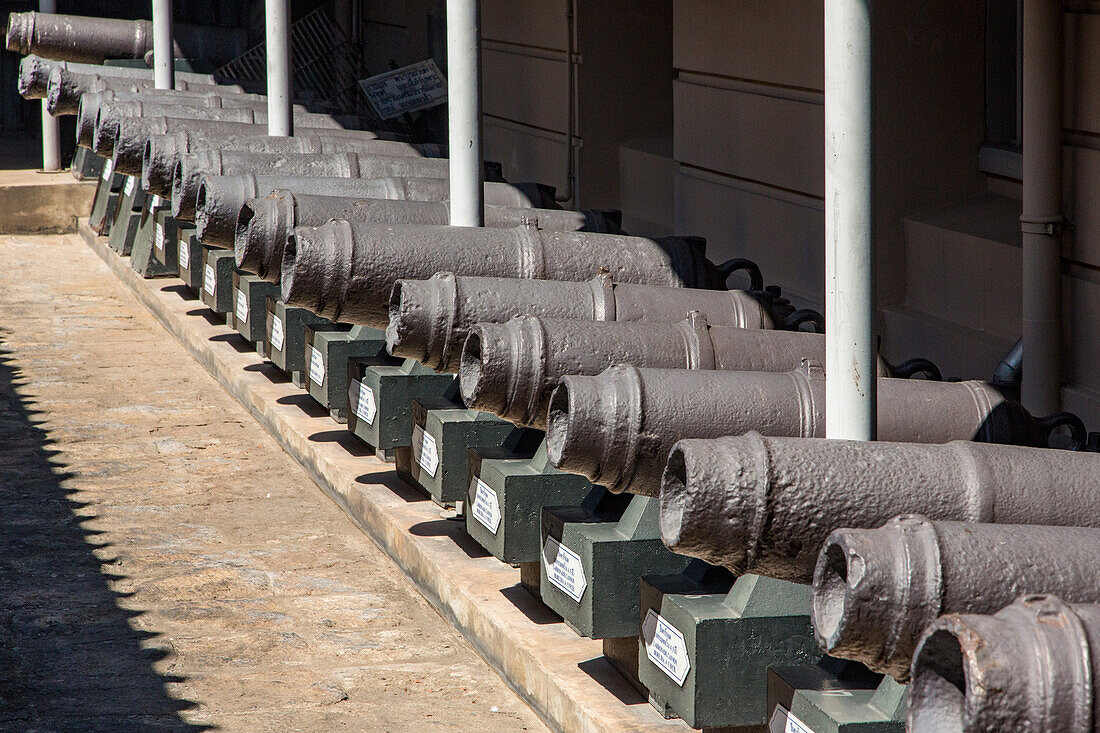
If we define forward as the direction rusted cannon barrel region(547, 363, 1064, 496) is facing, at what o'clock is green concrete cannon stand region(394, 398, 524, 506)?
The green concrete cannon stand is roughly at 2 o'clock from the rusted cannon barrel.

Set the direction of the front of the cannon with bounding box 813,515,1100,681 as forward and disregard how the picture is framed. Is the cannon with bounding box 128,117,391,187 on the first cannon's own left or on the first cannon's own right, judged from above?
on the first cannon's own right

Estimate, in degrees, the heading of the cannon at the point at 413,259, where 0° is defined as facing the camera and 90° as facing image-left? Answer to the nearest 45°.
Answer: approximately 90°

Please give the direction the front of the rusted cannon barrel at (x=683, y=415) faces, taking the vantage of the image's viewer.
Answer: facing to the left of the viewer

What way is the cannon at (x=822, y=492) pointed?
to the viewer's left

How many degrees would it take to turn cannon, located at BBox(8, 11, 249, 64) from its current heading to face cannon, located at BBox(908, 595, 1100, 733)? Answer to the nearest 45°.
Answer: approximately 90° to its left

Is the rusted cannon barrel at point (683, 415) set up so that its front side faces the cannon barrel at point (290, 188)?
no

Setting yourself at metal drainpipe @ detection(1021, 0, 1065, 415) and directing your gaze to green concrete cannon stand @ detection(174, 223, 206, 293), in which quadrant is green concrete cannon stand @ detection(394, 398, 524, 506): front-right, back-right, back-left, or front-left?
front-left

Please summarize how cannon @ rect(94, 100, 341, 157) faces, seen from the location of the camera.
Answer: facing to the left of the viewer

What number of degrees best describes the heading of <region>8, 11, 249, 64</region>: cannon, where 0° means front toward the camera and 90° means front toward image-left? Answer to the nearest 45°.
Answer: approximately 90°

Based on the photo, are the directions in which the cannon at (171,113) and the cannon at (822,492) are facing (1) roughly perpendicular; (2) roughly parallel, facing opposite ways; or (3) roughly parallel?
roughly parallel

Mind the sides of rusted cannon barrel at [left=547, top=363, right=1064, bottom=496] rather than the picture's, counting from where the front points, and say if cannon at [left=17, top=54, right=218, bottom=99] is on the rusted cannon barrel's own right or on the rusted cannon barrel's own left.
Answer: on the rusted cannon barrel's own right

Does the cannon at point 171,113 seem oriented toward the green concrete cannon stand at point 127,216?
no

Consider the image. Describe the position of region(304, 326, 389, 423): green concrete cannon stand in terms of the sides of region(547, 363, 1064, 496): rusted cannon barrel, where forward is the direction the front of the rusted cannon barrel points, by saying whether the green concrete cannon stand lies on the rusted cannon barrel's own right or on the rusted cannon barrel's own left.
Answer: on the rusted cannon barrel's own right

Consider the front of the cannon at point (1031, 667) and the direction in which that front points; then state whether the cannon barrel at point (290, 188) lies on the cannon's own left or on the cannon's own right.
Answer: on the cannon's own right

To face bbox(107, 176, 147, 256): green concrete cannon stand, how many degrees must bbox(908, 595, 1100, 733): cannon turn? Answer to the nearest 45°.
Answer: approximately 90° to its right

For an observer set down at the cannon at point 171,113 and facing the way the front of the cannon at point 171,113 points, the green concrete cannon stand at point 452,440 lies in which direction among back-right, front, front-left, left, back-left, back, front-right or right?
left

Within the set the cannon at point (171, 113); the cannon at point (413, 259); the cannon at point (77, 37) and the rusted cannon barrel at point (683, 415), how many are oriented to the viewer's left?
4

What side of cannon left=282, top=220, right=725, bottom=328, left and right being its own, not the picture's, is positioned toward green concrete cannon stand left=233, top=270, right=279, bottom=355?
right

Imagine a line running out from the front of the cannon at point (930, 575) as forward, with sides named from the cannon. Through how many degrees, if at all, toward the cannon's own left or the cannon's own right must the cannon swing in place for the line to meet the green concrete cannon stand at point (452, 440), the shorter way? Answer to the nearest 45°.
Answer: approximately 90° to the cannon's own right
